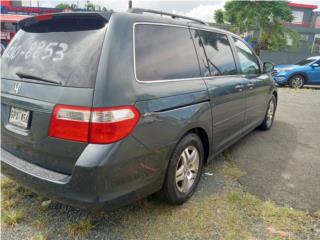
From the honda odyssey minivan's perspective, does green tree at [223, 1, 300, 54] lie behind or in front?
in front

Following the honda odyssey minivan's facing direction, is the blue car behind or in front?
in front

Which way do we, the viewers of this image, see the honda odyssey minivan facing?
facing away from the viewer and to the right of the viewer

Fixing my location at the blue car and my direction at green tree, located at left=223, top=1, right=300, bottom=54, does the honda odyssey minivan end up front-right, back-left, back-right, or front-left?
back-left

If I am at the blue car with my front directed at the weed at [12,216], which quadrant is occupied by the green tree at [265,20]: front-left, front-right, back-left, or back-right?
back-right

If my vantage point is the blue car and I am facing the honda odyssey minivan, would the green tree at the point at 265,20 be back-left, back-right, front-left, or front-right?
back-right
